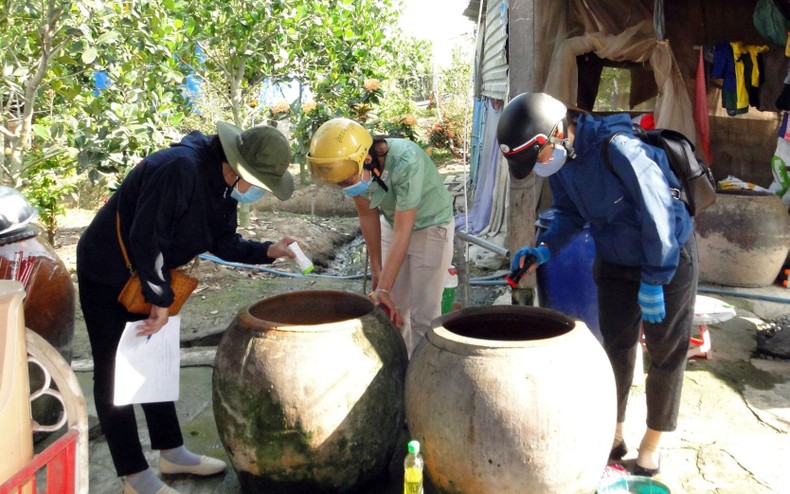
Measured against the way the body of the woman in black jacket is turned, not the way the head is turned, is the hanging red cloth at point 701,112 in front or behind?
in front

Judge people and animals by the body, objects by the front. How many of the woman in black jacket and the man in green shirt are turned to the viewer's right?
1

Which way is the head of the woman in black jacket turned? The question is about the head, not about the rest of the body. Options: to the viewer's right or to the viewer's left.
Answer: to the viewer's right

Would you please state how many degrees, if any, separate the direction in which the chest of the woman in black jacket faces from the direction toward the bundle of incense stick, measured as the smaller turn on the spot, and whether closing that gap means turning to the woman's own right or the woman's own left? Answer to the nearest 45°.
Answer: approximately 135° to the woman's own left

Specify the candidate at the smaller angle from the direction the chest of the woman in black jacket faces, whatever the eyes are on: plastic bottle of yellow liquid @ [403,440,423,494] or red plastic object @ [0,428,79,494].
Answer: the plastic bottle of yellow liquid

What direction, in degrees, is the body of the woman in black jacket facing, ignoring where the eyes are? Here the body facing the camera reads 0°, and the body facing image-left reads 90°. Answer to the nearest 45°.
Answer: approximately 270°

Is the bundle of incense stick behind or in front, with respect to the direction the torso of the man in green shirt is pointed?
in front

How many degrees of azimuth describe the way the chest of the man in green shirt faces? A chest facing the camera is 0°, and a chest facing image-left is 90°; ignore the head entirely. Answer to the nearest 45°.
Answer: approximately 45°

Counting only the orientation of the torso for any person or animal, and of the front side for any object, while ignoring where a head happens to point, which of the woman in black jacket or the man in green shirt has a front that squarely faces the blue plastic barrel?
the woman in black jacket

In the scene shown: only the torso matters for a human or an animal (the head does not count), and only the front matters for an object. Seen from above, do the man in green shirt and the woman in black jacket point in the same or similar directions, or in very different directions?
very different directions

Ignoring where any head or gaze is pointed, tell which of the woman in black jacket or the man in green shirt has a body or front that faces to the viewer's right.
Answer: the woman in black jacket

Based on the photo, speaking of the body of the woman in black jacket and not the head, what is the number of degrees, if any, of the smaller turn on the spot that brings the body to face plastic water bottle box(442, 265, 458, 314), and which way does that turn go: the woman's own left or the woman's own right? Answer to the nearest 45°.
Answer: approximately 45° to the woman's own left

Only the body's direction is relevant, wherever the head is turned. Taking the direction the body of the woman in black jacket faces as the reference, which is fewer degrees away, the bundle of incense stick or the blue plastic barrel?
the blue plastic barrel
